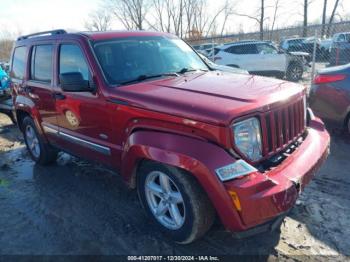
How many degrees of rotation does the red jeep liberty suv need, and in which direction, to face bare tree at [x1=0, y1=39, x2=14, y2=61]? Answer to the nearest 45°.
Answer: approximately 180°

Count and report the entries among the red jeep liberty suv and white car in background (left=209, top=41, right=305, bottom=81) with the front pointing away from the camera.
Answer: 0

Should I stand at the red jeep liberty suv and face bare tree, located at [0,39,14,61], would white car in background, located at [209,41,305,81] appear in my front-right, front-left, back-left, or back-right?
front-right

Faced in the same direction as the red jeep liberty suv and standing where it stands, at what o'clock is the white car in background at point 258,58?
The white car in background is roughly at 8 o'clock from the red jeep liberty suv.

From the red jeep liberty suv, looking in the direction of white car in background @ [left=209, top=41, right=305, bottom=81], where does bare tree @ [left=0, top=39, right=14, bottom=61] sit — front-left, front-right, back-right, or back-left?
front-left
